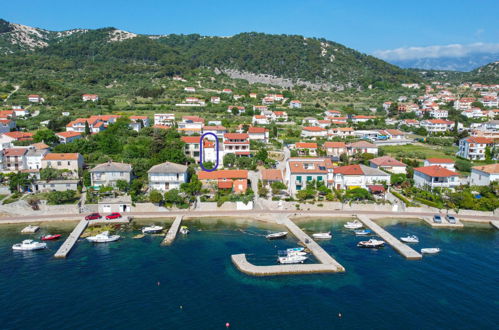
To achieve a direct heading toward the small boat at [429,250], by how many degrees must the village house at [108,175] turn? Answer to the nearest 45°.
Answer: approximately 45° to its left

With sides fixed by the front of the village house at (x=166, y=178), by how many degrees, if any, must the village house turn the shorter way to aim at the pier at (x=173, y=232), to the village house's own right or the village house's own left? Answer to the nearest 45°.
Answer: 0° — it already faces it

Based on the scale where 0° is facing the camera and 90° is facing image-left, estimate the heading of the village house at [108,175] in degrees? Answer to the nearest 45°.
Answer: approximately 0°

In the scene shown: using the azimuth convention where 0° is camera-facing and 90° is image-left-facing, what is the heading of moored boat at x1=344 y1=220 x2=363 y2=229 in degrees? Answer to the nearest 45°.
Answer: approximately 270°

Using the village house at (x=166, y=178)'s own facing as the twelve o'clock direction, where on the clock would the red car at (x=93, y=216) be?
The red car is roughly at 2 o'clock from the village house.

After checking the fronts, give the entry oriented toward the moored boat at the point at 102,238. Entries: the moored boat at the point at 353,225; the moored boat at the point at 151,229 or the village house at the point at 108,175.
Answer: the village house
